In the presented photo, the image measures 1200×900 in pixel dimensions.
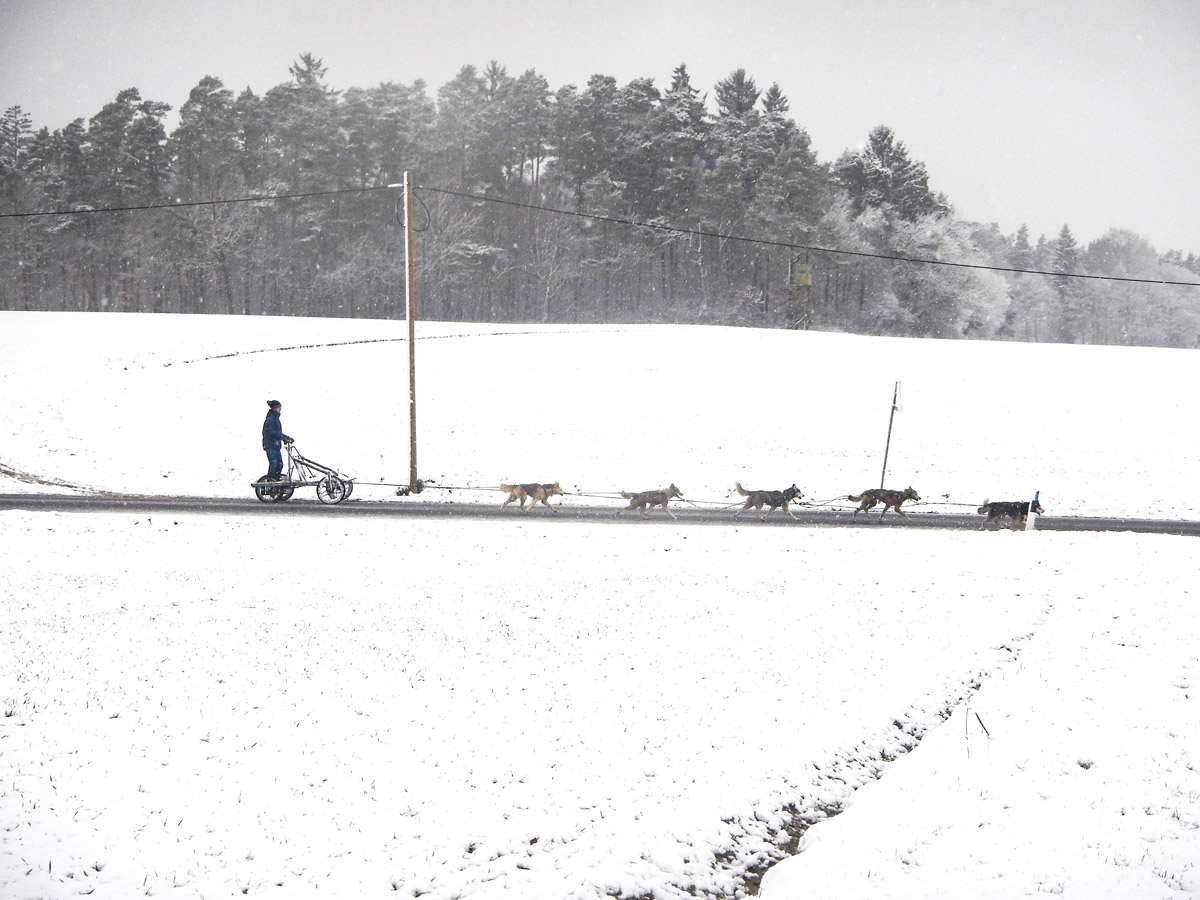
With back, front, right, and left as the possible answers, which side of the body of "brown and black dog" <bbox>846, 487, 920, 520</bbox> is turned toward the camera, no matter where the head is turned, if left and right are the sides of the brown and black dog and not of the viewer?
right

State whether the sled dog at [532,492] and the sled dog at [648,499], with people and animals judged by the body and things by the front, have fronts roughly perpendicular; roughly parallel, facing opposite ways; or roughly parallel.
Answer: roughly parallel

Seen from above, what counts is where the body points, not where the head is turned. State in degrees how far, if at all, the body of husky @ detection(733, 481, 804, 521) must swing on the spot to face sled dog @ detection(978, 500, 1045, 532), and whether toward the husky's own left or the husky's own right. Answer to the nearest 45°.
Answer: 0° — it already faces it

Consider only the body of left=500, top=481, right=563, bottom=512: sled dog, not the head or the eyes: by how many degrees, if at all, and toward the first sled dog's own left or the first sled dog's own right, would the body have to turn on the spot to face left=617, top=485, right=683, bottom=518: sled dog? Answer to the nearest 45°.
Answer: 0° — it already faces it

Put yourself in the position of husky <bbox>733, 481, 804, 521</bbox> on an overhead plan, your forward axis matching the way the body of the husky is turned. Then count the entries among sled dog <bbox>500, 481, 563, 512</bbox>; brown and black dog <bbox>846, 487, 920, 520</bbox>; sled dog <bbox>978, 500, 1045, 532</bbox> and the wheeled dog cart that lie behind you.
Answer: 2

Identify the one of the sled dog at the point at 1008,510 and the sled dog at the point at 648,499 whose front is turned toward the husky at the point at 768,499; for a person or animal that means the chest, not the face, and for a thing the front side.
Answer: the sled dog at the point at 648,499

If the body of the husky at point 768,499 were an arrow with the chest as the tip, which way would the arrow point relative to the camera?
to the viewer's right

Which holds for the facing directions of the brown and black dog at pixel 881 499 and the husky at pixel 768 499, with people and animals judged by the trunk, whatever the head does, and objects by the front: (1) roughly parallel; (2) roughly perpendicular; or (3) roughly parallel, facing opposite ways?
roughly parallel

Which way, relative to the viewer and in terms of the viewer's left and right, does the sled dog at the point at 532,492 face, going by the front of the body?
facing to the right of the viewer

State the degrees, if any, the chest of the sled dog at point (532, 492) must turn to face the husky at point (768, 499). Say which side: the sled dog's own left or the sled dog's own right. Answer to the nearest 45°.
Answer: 0° — it already faces it

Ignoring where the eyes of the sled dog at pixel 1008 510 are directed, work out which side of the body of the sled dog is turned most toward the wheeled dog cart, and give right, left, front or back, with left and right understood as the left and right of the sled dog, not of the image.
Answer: back

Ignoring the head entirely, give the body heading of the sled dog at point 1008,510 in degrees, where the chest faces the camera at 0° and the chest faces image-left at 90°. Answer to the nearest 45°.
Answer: approximately 270°

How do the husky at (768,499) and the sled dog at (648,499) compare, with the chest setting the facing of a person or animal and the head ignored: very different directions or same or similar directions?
same or similar directions

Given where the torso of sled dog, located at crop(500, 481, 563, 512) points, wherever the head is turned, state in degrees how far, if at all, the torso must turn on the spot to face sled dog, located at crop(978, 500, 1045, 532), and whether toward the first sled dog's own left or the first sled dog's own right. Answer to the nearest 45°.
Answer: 0° — it already faces it

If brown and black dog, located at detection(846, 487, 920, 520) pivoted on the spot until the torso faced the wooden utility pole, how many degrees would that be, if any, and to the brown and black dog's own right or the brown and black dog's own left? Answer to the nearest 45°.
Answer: approximately 180°

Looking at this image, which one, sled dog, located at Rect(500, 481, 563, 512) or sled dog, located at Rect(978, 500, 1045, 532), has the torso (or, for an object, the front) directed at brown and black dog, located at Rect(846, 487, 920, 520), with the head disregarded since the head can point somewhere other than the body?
sled dog, located at Rect(500, 481, 563, 512)

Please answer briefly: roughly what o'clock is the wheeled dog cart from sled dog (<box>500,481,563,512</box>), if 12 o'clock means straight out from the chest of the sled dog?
The wheeled dog cart is roughly at 6 o'clock from the sled dog.
